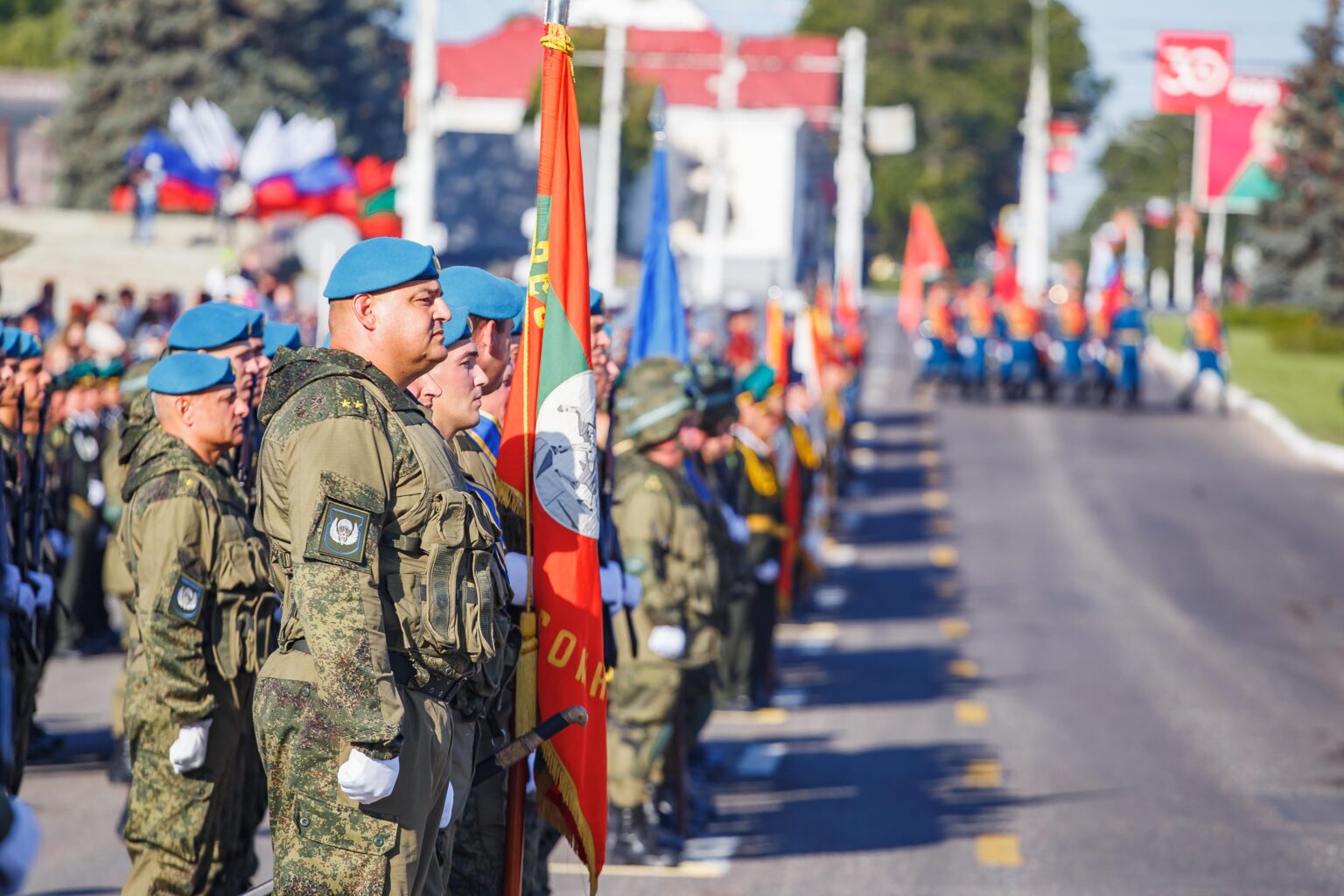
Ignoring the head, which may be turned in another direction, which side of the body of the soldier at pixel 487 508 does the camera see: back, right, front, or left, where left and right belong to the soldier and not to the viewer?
right

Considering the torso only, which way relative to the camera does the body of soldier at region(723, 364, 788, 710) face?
to the viewer's right

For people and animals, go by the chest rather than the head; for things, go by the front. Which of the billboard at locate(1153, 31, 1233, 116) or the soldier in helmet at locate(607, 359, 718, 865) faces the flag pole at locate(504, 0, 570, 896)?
the billboard

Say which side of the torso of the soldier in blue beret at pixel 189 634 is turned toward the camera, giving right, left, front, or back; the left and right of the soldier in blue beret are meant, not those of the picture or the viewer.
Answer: right

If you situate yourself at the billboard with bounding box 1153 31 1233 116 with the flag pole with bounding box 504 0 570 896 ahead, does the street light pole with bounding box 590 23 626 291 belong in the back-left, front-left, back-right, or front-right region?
front-right

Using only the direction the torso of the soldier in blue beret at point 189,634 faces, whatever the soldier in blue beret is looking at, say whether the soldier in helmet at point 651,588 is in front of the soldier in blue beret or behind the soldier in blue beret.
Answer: in front

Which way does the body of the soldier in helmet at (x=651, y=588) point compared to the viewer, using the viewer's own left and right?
facing to the right of the viewer

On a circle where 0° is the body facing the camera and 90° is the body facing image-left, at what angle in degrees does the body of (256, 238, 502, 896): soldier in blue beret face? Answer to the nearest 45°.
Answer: approximately 270°

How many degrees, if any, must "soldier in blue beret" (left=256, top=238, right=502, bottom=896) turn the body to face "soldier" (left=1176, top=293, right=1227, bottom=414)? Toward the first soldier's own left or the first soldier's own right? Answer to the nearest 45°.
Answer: approximately 45° to the first soldier's own left

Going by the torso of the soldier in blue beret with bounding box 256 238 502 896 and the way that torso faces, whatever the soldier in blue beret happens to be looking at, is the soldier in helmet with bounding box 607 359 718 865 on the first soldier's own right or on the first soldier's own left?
on the first soldier's own left

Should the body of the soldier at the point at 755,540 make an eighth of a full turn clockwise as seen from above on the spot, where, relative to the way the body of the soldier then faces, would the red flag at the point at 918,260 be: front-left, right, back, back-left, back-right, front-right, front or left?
back-left

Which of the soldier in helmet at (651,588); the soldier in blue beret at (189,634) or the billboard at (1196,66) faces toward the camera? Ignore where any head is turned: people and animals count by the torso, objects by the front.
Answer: the billboard

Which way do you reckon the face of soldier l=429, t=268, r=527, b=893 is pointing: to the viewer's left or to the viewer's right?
to the viewer's right
